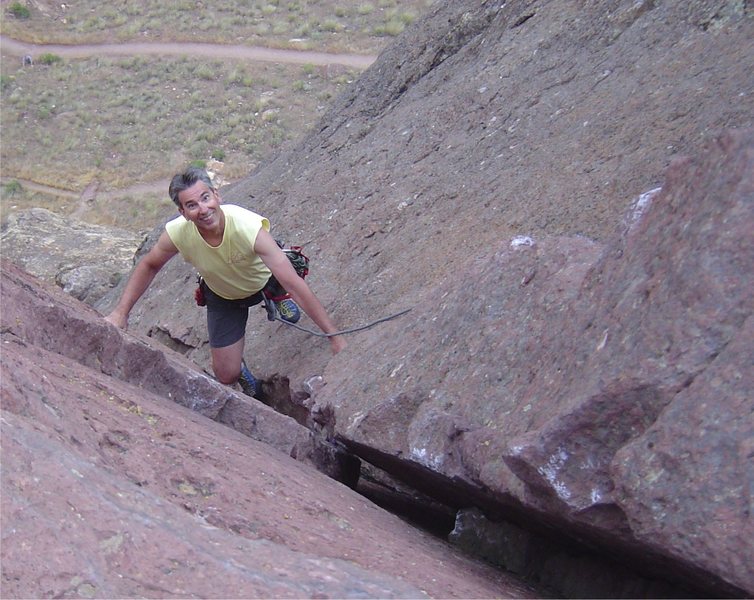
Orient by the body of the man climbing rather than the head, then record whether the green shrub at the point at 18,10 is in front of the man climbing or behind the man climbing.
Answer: behind

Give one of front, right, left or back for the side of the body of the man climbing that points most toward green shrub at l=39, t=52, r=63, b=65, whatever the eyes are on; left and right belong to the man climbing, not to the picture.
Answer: back

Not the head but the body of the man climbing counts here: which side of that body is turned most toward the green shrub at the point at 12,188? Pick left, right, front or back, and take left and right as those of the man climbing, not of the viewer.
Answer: back

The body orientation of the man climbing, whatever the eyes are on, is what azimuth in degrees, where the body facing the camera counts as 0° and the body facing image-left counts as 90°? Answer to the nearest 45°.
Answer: approximately 0°

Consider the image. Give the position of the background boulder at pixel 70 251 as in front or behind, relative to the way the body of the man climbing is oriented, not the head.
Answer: behind
